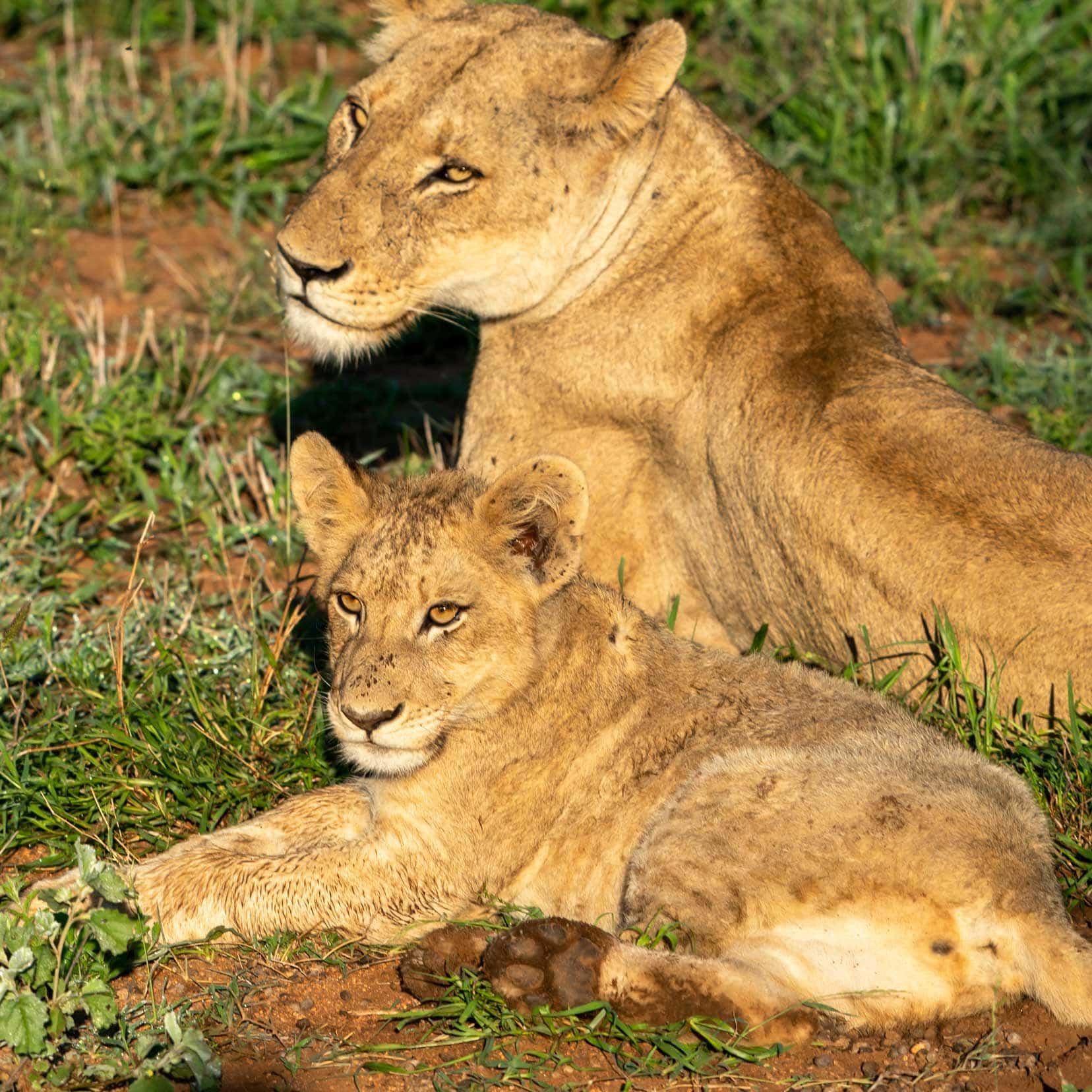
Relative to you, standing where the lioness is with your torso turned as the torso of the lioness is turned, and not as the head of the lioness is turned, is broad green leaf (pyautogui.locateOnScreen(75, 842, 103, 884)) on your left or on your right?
on your left

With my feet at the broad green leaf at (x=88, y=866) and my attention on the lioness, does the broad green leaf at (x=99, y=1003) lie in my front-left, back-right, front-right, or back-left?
back-right

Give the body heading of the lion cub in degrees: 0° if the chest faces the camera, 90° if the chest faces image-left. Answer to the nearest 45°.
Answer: approximately 90°

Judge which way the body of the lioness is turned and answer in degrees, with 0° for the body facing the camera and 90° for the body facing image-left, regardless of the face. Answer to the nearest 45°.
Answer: approximately 90°

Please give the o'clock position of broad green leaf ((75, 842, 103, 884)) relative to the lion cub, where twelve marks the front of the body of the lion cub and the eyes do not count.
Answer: The broad green leaf is roughly at 11 o'clock from the lion cub.

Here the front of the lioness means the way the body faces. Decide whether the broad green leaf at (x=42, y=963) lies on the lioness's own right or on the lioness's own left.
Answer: on the lioness's own left

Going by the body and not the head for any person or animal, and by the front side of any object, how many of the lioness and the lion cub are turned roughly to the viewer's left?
2
